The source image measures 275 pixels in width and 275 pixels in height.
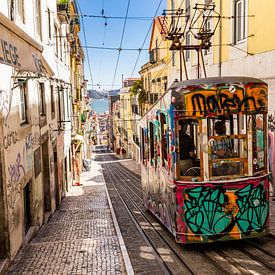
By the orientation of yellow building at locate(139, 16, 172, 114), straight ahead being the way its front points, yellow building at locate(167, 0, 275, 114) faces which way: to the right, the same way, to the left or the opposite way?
the same way

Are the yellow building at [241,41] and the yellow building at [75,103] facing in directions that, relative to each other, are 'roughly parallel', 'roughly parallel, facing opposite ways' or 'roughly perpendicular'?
roughly parallel, facing opposite ways

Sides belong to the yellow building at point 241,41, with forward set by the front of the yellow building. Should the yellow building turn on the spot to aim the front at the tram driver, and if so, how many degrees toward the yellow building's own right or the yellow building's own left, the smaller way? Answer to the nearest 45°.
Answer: approximately 45° to the yellow building's own left

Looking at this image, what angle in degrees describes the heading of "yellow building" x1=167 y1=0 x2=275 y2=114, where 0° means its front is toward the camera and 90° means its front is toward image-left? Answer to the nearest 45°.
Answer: approximately 45°

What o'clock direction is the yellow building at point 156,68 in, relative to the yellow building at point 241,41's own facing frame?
the yellow building at point 156,68 is roughly at 4 o'clock from the yellow building at point 241,41.

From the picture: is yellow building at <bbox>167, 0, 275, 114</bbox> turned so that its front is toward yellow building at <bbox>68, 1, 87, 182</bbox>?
no

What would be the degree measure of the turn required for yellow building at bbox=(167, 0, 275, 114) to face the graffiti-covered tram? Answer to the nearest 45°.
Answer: approximately 45° to its left

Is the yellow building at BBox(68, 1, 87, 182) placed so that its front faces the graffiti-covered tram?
no

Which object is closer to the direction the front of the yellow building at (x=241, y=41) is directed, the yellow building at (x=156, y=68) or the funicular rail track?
the funicular rail track

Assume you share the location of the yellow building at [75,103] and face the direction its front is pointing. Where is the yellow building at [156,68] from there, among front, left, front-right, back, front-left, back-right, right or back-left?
front

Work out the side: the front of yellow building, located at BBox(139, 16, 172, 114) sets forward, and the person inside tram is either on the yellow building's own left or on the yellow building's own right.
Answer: on the yellow building's own left

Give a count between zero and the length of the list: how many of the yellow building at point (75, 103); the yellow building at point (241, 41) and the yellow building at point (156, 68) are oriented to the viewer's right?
1

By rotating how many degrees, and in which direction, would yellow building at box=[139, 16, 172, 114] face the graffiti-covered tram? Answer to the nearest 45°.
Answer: approximately 45° to its left

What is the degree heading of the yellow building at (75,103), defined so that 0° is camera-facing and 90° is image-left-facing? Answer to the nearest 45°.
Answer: approximately 270°
